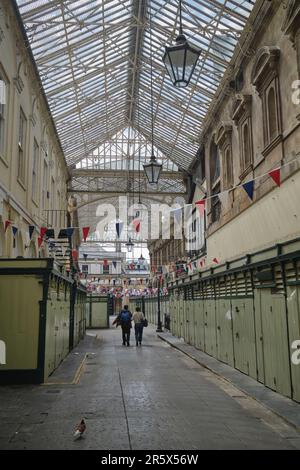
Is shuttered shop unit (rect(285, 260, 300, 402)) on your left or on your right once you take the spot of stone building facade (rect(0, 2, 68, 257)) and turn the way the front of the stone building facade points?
on your right

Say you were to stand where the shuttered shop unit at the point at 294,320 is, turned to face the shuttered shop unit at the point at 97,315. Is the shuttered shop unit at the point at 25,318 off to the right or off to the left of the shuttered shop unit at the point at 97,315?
left

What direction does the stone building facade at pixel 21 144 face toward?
to the viewer's right

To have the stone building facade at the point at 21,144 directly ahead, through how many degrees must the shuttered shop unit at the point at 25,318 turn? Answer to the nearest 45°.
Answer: approximately 90° to its left

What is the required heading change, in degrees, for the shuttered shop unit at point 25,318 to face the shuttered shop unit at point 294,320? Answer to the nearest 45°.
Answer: approximately 45° to its right

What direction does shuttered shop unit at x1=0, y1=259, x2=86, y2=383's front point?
to the viewer's right

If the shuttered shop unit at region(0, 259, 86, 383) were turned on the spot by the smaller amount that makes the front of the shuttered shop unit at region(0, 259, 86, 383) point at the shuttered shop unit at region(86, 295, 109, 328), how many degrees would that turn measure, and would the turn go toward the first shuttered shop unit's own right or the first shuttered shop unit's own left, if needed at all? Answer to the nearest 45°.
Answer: approximately 90° to the first shuttered shop unit's own left
